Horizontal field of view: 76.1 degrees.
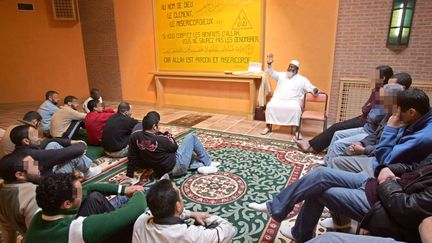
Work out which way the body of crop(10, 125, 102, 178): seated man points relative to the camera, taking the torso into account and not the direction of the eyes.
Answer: to the viewer's right

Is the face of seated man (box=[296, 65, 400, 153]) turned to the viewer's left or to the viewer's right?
to the viewer's left

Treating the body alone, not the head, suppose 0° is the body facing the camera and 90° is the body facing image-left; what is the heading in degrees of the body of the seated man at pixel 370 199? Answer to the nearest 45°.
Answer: approximately 90°

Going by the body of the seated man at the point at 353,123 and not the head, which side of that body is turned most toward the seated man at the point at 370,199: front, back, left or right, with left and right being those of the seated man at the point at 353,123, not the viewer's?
left

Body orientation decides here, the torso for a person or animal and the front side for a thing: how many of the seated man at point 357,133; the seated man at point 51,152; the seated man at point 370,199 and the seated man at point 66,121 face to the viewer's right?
2

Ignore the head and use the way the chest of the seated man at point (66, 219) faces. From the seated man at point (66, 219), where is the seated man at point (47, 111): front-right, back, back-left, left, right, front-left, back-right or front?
front-left

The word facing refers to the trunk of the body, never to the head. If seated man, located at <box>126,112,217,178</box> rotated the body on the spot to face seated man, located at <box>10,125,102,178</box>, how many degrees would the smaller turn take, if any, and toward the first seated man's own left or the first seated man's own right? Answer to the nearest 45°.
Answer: approximately 135° to the first seated man's own left

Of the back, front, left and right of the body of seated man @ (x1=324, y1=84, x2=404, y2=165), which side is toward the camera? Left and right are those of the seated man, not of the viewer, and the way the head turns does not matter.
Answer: left

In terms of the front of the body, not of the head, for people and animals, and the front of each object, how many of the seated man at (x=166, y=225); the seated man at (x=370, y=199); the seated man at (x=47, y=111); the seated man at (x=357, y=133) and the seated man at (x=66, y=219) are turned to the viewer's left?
2

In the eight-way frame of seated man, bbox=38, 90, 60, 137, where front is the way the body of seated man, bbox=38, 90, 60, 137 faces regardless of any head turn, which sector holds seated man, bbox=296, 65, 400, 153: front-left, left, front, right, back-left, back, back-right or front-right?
front-right

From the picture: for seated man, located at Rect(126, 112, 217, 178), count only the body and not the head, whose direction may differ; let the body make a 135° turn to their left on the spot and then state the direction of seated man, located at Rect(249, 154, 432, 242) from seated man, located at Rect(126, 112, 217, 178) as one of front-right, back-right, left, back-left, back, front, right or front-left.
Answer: back-left

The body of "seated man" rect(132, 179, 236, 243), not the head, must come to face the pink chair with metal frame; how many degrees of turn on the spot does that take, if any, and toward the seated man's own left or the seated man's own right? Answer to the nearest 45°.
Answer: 0° — they already face it

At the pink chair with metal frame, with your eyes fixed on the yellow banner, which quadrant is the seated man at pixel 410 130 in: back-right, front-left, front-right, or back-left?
back-left

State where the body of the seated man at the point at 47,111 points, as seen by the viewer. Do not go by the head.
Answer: to the viewer's right

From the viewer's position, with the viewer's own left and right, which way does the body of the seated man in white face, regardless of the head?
facing the viewer and to the left of the viewer

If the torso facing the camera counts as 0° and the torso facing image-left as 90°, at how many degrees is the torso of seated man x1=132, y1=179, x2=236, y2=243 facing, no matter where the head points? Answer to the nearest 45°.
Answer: approximately 225°

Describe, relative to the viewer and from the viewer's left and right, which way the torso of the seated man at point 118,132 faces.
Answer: facing away from the viewer and to the right of the viewer

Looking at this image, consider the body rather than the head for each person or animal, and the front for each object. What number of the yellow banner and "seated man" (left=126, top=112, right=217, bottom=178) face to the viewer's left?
0

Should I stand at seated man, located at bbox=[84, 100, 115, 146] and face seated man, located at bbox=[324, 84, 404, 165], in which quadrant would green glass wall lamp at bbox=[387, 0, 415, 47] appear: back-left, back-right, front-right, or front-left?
front-left

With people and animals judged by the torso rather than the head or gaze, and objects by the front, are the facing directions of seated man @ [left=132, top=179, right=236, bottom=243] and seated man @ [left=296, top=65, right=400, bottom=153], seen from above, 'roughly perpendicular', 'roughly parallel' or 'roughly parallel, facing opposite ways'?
roughly perpendicular

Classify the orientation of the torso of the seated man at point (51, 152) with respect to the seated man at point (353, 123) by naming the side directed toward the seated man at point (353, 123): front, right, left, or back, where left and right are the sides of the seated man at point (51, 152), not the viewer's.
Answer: front
